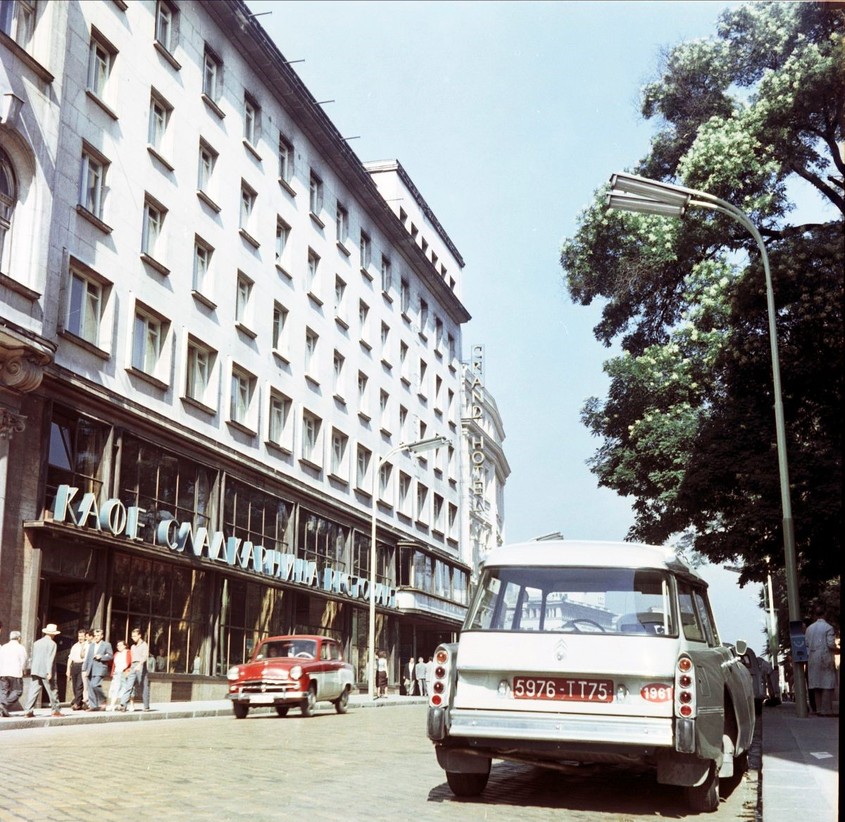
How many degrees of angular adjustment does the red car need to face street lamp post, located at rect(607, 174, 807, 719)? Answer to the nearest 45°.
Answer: approximately 90° to its left

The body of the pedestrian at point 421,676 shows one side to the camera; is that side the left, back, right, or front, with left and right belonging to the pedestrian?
front

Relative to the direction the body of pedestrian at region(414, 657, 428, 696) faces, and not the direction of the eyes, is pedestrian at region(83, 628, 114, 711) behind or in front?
in front

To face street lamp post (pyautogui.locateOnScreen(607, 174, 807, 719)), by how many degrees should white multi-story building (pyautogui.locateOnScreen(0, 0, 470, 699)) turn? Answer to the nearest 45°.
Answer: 0° — it already faces it

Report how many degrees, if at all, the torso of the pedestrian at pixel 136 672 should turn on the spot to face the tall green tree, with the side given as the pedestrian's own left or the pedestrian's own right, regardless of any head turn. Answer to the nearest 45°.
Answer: approximately 135° to the pedestrian's own left

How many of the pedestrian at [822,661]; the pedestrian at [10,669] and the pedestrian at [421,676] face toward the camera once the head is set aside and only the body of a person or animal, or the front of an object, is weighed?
1
